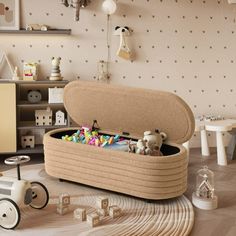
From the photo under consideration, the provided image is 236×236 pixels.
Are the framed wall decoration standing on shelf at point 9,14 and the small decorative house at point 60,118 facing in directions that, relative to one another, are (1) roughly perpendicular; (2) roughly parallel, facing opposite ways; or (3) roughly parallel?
roughly parallel

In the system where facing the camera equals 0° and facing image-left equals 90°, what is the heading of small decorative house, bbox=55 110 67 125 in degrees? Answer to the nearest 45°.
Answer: approximately 0°

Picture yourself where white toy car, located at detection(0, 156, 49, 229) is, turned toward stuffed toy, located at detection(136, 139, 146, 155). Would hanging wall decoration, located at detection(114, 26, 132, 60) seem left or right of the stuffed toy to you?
left

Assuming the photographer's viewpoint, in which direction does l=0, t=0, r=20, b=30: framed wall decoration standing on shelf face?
facing the viewer

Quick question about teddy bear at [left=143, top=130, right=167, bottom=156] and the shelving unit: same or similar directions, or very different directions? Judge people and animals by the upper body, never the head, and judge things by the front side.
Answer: same or similar directions

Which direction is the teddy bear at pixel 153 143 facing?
toward the camera

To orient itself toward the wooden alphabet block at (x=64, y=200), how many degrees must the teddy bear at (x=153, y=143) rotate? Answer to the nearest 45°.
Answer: approximately 45° to its right

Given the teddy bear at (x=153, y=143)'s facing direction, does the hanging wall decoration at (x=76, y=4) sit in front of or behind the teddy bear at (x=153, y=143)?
behind

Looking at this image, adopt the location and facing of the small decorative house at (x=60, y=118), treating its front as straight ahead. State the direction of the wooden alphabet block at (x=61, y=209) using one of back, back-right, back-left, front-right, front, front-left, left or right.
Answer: front

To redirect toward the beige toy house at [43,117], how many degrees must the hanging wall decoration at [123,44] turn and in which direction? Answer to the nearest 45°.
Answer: approximately 45° to its right

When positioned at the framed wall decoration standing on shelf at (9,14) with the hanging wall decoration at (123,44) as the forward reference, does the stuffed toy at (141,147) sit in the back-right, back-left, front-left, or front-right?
front-right
